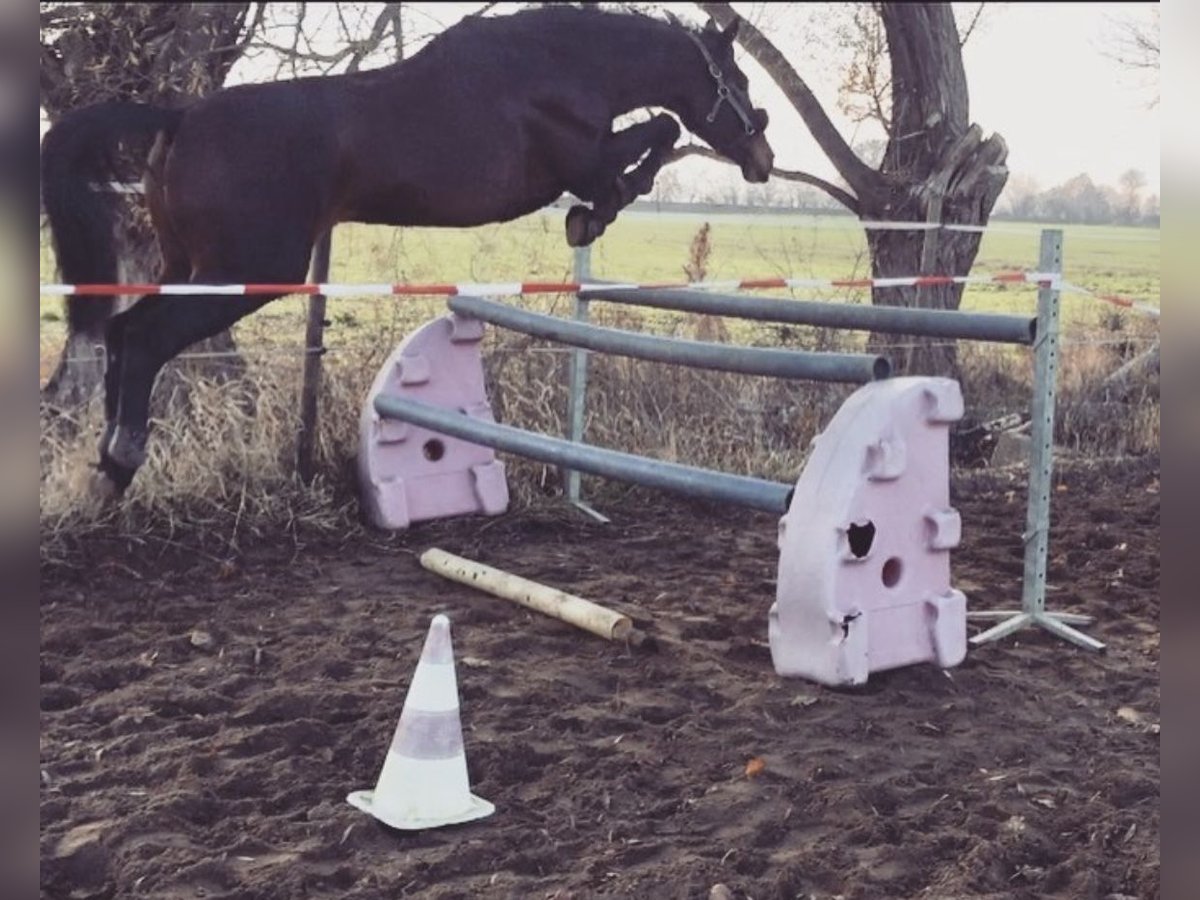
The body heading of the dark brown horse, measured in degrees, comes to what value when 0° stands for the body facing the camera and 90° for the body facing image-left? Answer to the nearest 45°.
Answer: approximately 270°

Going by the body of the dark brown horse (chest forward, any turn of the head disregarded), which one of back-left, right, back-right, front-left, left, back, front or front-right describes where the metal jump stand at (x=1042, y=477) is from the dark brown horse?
front

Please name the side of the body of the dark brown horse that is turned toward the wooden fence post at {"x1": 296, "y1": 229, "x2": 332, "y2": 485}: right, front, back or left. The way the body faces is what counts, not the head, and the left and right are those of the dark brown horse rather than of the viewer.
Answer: left

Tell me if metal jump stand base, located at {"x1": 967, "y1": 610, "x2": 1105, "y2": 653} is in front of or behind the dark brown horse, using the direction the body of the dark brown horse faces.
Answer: in front

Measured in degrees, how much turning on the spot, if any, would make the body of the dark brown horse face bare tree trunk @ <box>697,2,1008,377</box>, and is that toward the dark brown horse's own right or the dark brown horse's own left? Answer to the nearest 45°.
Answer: approximately 45° to the dark brown horse's own left

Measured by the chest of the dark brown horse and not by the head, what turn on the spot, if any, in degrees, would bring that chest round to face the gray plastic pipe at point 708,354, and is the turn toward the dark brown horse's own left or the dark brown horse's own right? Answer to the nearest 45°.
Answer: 0° — it already faces it

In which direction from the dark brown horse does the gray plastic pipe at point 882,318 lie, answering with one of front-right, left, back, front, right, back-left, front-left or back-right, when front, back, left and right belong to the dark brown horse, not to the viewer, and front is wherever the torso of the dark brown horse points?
front
